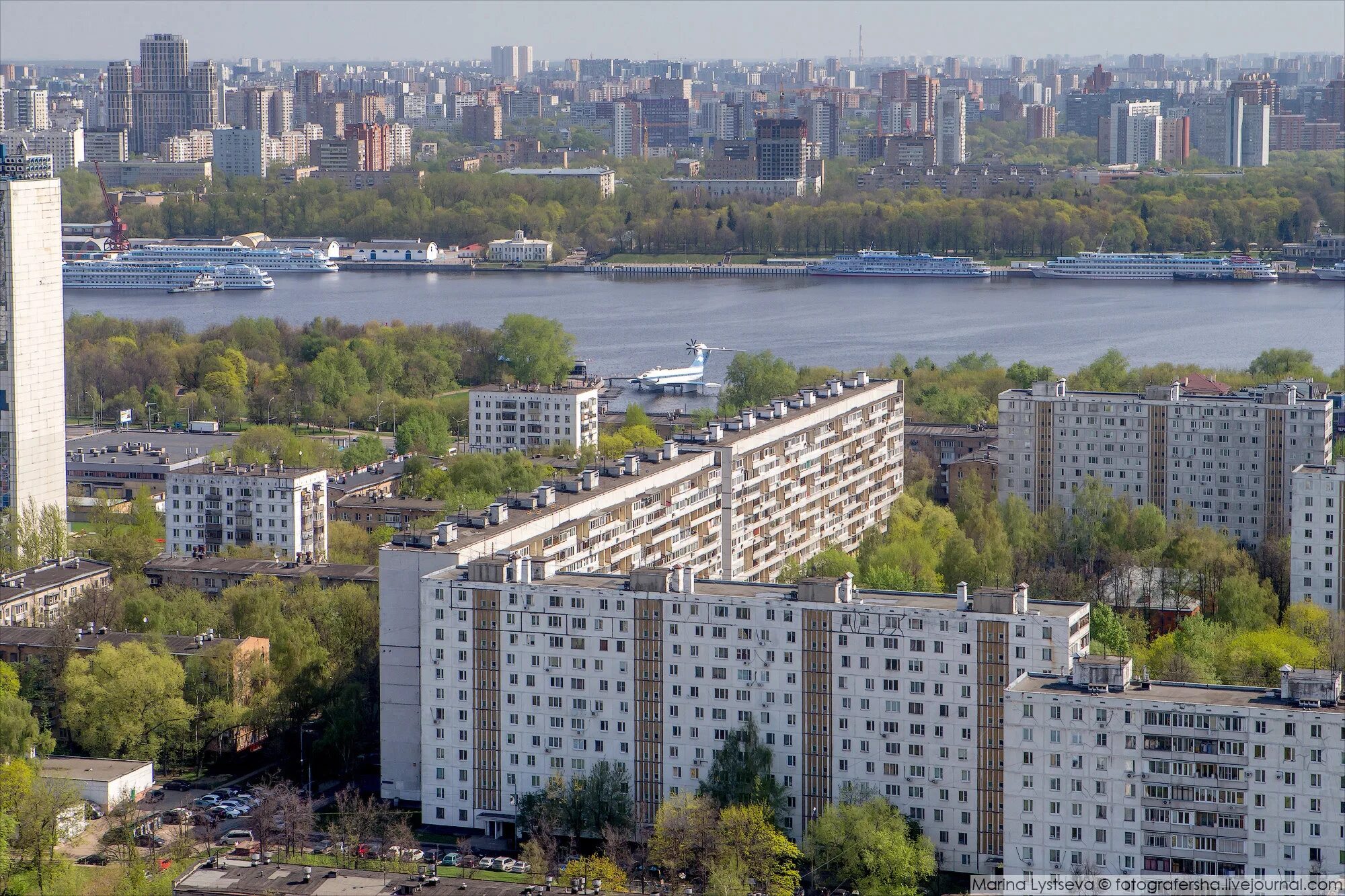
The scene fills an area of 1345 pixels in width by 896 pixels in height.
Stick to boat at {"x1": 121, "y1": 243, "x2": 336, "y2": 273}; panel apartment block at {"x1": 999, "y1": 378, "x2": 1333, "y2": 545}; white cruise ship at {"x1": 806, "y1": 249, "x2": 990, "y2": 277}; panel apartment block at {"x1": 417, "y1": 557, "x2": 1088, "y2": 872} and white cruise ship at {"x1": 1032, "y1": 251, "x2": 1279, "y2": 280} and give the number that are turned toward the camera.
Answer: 2

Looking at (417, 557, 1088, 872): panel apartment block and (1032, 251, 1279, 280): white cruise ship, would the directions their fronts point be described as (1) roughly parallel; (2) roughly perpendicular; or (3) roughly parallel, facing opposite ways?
roughly perpendicular

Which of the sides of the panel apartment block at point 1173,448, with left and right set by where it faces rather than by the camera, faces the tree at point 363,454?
right

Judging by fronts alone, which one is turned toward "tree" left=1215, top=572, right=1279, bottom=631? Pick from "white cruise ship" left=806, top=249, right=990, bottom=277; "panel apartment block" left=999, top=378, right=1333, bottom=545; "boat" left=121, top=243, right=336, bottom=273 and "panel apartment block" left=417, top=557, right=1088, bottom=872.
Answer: "panel apartment block" left=999, top=378, right=1333, bottom=545
